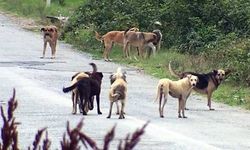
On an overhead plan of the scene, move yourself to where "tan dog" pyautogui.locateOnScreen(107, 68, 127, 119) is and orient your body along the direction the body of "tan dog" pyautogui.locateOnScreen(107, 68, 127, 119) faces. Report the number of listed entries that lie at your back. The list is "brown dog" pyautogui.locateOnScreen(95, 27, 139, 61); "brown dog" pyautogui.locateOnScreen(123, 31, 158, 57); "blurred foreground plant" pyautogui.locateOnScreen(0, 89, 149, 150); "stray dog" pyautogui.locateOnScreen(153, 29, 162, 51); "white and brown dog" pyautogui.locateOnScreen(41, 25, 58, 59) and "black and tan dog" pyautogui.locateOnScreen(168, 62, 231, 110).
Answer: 1

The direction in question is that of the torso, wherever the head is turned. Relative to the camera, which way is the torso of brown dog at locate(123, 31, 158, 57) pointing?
to the viewer's right

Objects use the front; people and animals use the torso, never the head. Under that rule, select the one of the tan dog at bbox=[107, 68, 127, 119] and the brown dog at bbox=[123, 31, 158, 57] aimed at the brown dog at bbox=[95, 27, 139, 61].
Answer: the tan dog

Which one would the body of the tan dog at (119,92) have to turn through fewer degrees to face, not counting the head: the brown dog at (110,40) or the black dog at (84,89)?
the brown dog

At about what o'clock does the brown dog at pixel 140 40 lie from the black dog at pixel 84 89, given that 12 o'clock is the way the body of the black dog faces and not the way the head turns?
The brown dog is roughly at 11 o'clock from the black dog.

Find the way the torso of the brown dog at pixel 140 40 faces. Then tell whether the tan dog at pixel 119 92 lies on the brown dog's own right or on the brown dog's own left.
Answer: on the brown dog's own right

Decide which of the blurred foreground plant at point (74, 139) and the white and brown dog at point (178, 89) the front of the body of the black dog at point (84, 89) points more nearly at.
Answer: the white and brown dog

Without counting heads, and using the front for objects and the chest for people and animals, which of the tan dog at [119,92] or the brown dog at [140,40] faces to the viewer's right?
the brown dog

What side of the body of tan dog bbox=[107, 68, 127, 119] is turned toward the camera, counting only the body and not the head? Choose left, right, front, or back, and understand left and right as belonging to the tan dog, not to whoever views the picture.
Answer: back

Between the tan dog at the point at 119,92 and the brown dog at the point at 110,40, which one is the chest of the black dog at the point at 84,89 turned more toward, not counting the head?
the brown dog

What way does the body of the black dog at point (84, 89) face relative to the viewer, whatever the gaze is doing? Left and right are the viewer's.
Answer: facing away from the viewer and to the right of the viewer
